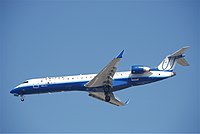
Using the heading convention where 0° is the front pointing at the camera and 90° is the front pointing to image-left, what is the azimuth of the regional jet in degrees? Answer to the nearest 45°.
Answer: approximately 90°
